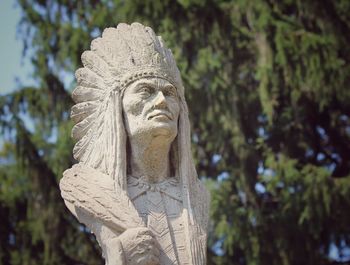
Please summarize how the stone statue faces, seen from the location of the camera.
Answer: facing the viewer and to the right of the viewer
